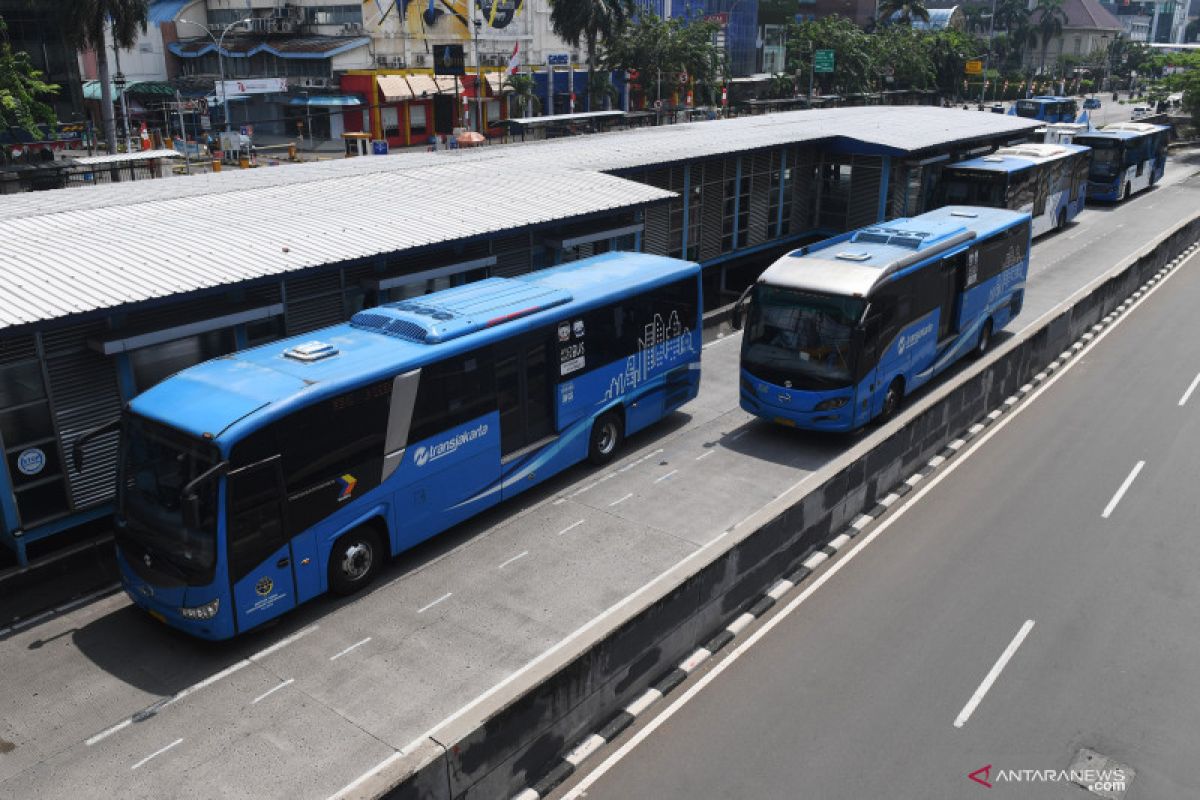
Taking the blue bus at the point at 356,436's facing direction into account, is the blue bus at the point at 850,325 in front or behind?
behind

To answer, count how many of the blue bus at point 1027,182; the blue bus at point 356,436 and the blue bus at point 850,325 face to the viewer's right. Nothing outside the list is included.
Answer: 0

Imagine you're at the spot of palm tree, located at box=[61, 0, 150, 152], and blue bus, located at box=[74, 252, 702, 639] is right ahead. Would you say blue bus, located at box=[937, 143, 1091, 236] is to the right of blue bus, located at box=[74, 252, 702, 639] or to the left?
left

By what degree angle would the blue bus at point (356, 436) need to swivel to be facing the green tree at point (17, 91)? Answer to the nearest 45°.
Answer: approximately 135° to its right

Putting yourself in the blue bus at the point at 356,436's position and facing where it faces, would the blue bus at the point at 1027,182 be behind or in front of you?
behind

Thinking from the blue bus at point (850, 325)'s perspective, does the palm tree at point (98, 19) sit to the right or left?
on its right

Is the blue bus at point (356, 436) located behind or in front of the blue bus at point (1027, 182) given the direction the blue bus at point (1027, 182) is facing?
in front

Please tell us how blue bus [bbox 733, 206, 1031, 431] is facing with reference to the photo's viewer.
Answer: facing the viewer and to the left of the viewer

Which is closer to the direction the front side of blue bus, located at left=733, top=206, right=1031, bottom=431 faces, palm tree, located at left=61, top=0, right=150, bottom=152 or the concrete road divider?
the concrete road divider

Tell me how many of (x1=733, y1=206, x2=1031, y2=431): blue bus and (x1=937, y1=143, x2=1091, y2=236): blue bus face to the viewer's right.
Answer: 0

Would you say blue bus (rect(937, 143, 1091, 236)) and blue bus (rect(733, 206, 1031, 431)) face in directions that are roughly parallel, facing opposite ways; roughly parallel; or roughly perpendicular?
roughly parallel

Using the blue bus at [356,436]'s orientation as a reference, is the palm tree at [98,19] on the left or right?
on its right
